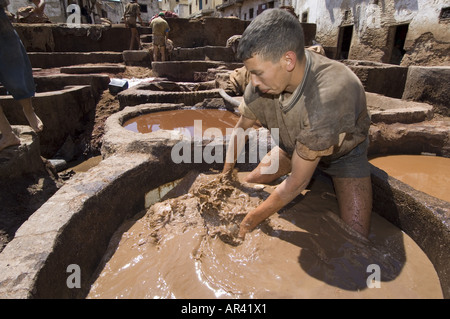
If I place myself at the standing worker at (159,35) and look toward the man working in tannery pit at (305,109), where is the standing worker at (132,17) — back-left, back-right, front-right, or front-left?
back-right

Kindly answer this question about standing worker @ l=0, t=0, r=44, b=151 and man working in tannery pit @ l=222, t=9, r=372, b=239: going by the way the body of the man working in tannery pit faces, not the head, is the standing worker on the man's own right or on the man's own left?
on the man's own right

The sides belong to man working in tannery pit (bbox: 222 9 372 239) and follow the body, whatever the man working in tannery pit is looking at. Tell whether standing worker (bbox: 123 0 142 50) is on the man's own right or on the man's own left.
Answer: on the man's own right

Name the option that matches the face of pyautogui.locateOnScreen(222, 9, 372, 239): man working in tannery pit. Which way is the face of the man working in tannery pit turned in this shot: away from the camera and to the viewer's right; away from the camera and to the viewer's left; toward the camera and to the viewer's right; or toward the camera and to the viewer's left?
toward the camera and to the viewer's left

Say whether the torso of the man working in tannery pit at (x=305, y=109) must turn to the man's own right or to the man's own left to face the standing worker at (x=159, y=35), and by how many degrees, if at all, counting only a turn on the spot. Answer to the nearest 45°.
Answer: approximately 90° to the man's own right
